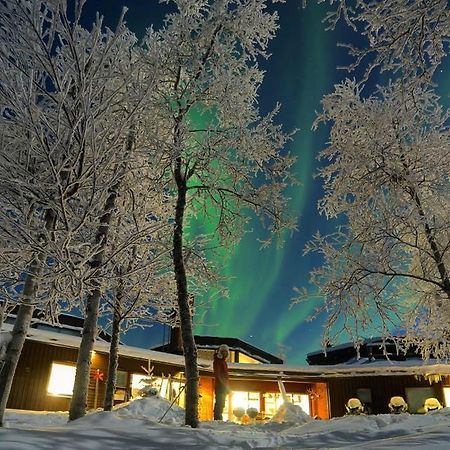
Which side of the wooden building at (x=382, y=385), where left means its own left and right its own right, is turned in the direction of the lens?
front

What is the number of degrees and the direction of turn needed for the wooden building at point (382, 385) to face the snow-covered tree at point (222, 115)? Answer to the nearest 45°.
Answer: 0° — it already faces it

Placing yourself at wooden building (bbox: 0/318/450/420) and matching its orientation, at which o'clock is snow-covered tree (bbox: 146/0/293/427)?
The snow-covered tree is roughly at 12 o'clock from the wooden building.

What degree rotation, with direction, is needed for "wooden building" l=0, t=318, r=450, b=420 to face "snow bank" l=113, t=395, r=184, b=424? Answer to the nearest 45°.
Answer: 0° — it already faces it

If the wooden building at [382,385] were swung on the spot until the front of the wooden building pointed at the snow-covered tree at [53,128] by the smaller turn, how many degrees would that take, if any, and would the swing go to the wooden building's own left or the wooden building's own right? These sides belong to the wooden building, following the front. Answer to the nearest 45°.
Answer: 0° — it already faces it

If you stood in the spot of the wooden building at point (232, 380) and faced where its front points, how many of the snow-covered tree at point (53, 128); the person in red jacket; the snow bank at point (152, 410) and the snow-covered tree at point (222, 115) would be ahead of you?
4

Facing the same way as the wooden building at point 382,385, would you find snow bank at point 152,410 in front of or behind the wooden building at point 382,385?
in front

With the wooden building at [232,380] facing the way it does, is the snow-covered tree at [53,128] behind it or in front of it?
in front

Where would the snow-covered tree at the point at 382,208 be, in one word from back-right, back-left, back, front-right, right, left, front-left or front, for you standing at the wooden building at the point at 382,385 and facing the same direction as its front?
front
